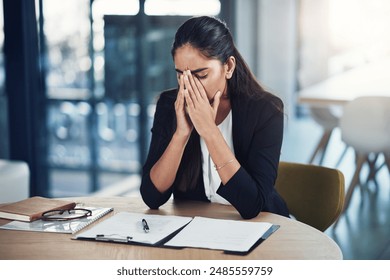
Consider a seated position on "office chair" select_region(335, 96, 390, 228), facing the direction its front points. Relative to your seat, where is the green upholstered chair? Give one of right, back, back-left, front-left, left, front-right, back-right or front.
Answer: back

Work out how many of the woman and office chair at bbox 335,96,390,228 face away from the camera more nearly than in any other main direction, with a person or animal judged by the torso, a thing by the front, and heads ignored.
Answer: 1

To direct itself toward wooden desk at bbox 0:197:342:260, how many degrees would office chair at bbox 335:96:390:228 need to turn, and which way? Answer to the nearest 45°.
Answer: approximately 180°

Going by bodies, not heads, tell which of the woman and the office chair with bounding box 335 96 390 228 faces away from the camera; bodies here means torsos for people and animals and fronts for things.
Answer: the office chair

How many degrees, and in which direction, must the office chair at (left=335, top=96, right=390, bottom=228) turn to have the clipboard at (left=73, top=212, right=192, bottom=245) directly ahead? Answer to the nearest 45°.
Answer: approximately 180°

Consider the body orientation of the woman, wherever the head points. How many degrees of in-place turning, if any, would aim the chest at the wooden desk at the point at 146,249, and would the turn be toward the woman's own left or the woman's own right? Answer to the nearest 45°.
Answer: approximately 45° to the woman's own left

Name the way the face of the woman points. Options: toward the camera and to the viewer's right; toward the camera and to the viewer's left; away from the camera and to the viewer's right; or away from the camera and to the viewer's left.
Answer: toward the camera and to the viewer's left

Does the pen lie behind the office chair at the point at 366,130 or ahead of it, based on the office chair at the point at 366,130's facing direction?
behind

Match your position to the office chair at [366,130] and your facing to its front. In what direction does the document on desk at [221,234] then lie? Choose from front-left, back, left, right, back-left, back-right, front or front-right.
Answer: back

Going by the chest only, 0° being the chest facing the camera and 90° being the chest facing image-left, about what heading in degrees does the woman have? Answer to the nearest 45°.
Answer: approximately 45°

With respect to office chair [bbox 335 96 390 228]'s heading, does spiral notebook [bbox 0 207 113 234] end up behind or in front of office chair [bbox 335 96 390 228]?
behind

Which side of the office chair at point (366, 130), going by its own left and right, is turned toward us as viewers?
back

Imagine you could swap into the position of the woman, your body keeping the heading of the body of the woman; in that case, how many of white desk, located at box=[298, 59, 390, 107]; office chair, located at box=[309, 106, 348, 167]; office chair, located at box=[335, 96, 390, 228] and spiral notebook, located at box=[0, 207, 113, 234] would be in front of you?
1

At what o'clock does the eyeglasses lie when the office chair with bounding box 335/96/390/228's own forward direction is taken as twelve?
The eyeglasses is roughly at 7 o'clock from the office chair.
